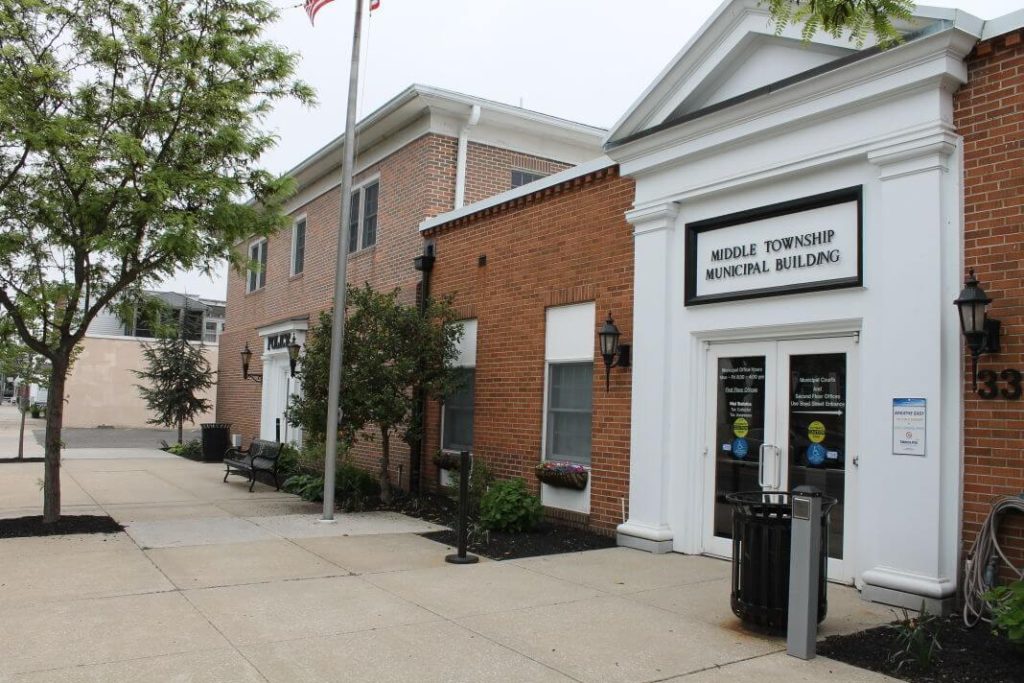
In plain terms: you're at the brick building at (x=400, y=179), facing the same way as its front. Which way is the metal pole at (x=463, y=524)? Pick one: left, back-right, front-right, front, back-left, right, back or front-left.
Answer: front-left

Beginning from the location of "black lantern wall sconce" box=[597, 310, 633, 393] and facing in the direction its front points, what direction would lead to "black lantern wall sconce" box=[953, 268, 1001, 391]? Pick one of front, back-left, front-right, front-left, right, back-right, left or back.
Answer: left

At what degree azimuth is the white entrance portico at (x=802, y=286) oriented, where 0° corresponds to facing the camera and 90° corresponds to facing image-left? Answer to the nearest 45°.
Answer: approximately 45°

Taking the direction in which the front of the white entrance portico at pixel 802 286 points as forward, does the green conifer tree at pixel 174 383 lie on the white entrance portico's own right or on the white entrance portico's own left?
on the white entrance portico's own right

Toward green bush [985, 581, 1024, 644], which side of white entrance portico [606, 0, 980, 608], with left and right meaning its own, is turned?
left

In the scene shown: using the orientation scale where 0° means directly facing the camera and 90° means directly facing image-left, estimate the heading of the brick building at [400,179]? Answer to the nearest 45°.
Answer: approximately 45°

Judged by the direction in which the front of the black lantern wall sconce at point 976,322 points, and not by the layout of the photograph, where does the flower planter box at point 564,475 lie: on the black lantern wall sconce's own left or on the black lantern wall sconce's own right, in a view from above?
on the black lantern wall sconce's own right

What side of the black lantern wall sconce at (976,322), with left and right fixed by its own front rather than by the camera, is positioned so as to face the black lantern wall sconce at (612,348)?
right
